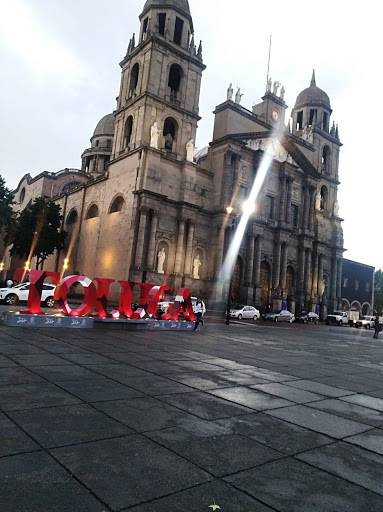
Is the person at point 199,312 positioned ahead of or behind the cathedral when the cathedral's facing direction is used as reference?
ahead

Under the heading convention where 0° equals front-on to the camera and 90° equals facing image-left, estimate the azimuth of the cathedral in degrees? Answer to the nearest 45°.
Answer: approximately 315°

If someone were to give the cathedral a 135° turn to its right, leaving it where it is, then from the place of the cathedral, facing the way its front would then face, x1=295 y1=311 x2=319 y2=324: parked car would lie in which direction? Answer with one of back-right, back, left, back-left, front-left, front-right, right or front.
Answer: back
